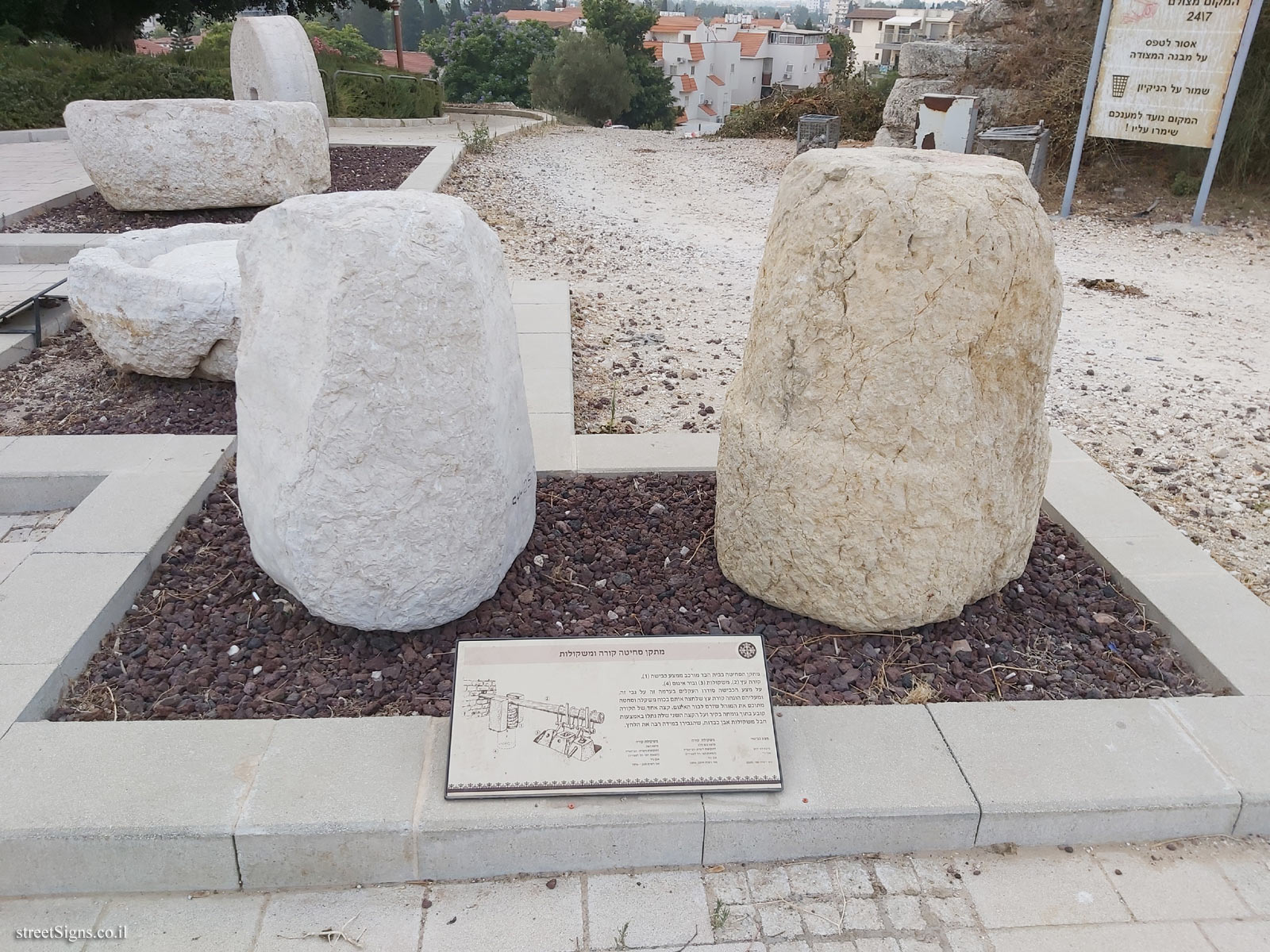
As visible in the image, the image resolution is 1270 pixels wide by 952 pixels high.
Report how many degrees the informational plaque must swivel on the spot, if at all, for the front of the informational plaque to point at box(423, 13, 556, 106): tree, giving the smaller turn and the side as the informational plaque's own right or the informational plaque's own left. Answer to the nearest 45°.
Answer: approximately 180°

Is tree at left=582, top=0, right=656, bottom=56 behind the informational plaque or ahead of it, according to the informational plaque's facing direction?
behind

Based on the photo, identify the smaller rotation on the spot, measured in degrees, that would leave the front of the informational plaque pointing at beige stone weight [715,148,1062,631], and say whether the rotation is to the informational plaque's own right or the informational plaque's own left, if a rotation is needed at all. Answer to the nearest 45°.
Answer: approximately 135° to the informational plaque's own left

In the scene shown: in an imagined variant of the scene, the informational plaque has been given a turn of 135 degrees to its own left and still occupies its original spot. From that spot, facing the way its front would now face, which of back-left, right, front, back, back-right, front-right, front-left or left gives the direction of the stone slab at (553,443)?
front-left

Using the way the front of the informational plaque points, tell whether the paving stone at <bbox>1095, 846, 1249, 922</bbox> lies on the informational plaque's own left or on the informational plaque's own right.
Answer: on the informational plaque's own left

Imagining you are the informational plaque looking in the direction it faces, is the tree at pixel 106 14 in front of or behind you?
behind

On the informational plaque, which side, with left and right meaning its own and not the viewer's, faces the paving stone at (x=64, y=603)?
right

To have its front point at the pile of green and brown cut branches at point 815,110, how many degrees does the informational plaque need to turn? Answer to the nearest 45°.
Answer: approximately 180°

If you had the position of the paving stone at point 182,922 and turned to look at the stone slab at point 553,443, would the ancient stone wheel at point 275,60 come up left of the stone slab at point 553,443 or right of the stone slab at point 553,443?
left

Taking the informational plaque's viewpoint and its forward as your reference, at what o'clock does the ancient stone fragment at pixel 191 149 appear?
The ancient stone fragment is roughly at 5 o'clock from the informational plaque.

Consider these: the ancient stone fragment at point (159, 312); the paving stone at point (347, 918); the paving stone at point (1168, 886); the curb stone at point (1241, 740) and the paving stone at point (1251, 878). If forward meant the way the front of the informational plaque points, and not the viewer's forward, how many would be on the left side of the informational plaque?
3

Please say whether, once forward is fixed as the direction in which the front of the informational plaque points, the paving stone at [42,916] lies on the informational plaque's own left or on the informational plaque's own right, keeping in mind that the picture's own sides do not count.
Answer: on the informational plaque's own right

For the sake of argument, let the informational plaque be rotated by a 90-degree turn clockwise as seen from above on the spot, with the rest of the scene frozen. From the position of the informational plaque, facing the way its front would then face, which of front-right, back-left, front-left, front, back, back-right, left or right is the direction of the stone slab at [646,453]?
right
